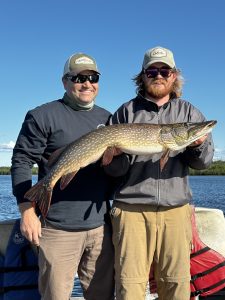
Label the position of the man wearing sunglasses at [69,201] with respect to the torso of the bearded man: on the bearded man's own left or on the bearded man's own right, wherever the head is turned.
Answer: on the bearded man's own right

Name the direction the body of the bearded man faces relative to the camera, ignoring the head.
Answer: toward the camera

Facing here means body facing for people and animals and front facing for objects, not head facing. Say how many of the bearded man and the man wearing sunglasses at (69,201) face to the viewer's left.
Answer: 0

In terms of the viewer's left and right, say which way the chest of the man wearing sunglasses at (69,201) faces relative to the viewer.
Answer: facing the viewer and to the right of the viewer

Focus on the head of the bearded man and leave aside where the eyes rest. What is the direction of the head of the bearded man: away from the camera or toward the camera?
toward the camera

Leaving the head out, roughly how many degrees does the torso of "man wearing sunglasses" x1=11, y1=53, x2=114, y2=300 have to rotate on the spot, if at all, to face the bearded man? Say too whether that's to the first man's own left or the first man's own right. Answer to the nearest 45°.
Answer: approximately 45° to the first man's own left
